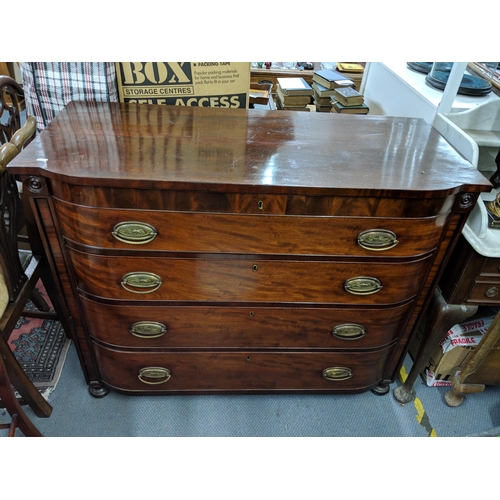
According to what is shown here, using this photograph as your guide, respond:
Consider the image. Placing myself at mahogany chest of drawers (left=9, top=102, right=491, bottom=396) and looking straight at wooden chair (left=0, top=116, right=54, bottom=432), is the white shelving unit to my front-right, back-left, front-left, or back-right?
back-right

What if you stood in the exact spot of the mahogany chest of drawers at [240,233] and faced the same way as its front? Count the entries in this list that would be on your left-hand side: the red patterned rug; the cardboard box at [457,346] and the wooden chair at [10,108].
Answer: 1

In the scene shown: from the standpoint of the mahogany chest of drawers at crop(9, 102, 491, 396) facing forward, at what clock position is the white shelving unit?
The white shelving unit is roughly at 7 o'clock from the mahogany chest of drawers.

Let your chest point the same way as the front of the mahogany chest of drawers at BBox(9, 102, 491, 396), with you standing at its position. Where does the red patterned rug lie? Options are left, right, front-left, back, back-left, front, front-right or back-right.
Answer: right

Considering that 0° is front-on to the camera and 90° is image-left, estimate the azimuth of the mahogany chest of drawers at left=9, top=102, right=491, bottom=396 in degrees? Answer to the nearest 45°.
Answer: approximately 0°

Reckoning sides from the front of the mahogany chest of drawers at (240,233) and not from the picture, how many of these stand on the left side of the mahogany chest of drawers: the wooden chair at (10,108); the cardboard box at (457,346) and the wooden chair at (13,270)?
1

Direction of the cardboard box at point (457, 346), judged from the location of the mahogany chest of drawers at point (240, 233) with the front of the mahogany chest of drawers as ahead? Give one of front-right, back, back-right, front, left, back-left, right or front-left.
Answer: left

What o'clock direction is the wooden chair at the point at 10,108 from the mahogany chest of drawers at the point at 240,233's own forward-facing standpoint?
The wooden chair is roughly at 4 o'clock from the mahogany chest of drawers.

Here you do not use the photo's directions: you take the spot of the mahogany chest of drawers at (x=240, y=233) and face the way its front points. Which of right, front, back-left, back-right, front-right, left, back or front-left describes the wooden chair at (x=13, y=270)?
right
